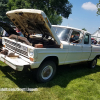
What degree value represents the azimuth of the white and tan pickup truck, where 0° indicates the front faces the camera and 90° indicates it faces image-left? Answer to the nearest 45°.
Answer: approximately 45°

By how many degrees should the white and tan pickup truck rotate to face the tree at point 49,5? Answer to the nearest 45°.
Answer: approximately 135° to its right
